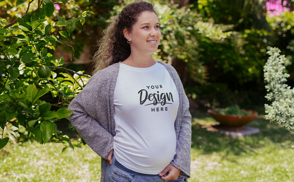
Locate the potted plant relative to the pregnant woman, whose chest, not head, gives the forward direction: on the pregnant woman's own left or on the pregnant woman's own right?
on the pregnant woman's own left

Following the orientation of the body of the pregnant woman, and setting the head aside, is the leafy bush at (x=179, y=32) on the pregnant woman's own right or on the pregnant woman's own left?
on the pregnant woman's own left

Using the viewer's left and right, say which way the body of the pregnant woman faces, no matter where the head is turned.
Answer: facing the viewer and to the right of the viewer

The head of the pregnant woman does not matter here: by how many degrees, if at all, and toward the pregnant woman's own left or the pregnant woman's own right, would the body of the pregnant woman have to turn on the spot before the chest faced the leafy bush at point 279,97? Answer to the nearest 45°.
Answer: approximately 90° to the pregnant woman's own left

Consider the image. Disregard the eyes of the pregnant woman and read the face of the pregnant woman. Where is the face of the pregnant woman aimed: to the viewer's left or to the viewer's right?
to the viewer's right
